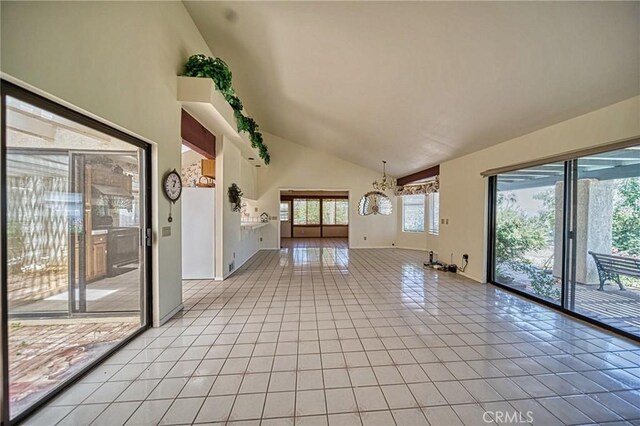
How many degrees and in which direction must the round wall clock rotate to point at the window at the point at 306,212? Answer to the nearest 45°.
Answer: approximately 90° to its left

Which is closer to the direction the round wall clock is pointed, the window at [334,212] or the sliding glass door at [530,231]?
the sliding glass door

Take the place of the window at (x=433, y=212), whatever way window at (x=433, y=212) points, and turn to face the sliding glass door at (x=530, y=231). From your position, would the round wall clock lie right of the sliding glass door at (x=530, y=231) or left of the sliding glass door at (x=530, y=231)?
right

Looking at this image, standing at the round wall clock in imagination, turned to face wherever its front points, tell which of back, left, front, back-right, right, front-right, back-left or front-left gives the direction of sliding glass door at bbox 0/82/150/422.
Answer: right

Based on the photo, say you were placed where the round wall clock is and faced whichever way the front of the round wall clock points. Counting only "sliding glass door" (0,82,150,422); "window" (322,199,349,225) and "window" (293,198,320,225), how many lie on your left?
2

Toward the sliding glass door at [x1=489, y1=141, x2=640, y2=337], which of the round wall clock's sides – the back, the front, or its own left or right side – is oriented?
front

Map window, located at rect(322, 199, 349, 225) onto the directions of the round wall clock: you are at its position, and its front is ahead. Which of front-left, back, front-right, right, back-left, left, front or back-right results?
left

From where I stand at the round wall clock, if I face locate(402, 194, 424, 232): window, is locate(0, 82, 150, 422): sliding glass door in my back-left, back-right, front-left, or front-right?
back-right

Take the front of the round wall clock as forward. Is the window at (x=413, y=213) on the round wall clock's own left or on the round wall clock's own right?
on the round wall clock's own left

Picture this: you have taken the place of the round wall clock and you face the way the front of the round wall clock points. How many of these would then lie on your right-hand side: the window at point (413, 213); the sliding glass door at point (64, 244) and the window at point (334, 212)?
1

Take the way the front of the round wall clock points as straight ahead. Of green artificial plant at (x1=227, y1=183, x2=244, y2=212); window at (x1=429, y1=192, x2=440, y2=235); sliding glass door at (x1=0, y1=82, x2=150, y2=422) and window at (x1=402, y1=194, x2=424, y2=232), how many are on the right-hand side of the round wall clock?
1
